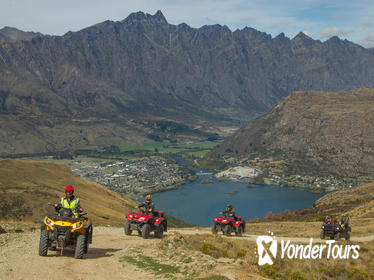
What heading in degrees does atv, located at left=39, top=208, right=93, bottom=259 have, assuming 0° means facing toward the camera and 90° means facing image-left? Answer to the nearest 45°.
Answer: approximately 0°

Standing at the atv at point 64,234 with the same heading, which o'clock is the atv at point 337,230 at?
the atv at point 337,230 is roughly at 8 o'clock from the atv at point 64,234.

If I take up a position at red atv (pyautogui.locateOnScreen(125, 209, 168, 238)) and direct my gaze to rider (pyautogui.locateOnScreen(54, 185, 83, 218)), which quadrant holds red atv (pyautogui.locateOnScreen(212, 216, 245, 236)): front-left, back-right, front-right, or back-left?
back-left

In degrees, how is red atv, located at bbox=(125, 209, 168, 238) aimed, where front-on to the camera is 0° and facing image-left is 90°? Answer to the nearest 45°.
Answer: approximately 45°

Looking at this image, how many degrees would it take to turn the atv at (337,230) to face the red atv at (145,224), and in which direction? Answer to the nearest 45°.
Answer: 0° — it already faces it

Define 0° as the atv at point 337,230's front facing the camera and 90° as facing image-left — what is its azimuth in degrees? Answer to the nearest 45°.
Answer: approximately 45°

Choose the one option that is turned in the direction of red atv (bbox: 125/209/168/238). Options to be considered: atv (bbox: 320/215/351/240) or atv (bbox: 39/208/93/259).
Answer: atv (bbox: 320/215/351/240)

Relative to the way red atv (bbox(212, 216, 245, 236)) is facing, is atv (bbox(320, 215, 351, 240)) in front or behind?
behind

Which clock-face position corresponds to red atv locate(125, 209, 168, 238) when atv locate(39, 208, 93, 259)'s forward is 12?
The red atv is roughly at 7 o'clock from the atv.

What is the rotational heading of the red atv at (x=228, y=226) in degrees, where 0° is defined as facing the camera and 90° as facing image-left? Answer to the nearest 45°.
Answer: approximately 45°
